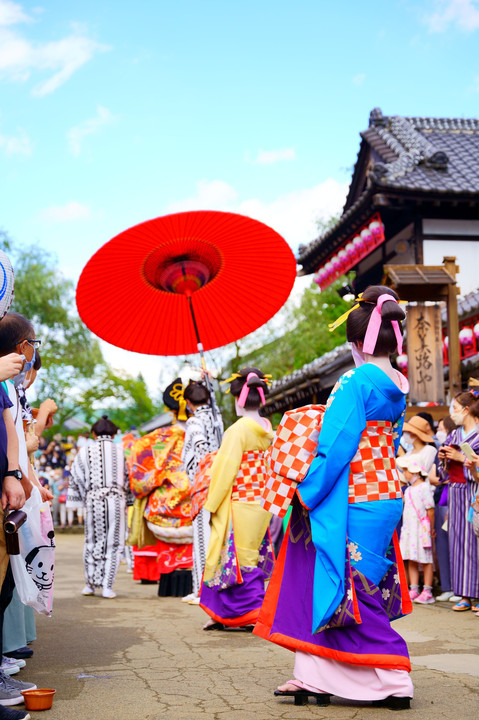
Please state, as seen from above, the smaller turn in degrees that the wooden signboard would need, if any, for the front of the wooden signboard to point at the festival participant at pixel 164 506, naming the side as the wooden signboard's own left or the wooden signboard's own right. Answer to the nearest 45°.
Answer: approximately 45° to the wooden signboard's own right

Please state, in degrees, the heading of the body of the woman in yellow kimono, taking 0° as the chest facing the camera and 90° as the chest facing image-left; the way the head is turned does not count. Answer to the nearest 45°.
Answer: approximately 135°

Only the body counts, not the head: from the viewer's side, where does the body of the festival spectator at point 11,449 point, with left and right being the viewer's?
facing to the right of the viewer

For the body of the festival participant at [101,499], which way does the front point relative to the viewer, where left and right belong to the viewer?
facing away from the viewer

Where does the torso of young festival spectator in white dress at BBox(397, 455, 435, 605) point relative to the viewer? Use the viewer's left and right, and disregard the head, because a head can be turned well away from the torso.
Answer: facing the viewer and to the left of the viewer

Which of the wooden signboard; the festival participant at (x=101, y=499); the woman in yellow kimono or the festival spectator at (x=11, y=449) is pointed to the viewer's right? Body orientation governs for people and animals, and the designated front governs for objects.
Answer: the festival spectator at (x=11, y=449)

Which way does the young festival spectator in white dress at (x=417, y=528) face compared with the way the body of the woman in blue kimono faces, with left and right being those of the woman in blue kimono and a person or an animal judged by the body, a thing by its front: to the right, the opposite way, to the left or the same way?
to the left

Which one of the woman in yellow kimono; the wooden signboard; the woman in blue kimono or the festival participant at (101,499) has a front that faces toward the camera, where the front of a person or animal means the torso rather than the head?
the wooden signboard

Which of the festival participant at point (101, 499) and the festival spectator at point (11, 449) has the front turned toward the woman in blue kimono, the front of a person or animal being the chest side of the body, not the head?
the festival spectator at point (11, 449)

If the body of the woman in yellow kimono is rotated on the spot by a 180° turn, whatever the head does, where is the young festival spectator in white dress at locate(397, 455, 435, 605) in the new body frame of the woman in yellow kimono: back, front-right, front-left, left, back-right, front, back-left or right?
left

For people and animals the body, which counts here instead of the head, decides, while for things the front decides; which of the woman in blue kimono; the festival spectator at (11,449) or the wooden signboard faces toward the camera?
the wooden signboard

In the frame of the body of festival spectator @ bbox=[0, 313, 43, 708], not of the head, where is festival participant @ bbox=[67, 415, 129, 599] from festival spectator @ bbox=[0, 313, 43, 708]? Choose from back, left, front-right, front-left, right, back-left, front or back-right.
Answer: left

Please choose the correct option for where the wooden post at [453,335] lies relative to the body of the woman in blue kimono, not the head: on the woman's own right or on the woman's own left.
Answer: on the woman's own right

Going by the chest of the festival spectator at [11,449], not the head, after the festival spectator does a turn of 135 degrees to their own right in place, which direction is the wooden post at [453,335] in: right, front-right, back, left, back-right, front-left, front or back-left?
back

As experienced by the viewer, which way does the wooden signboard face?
facing the viewer

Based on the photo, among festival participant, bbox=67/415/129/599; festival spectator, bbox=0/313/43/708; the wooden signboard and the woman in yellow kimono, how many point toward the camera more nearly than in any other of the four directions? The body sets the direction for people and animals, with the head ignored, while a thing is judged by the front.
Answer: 1
